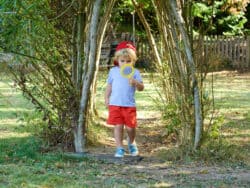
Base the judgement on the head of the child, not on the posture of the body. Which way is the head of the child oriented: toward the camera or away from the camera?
toward the camera

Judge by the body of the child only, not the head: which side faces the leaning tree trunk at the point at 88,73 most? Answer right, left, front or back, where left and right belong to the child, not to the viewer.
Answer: right

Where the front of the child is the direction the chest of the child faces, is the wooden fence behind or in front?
behind

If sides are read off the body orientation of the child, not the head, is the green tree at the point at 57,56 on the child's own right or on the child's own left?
on the child's own right

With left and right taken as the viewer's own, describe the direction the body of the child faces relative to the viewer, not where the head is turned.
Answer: facing the viewer
